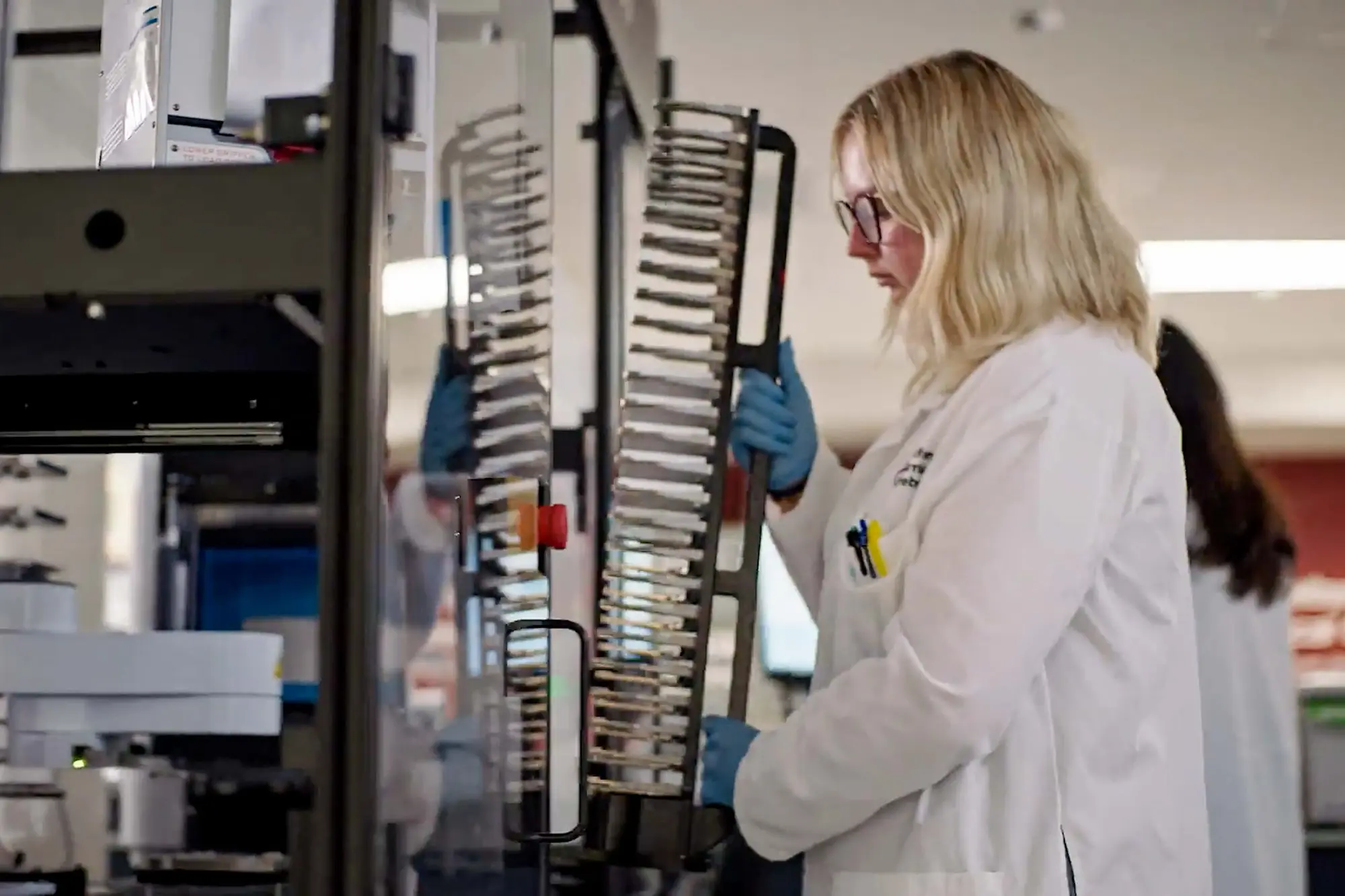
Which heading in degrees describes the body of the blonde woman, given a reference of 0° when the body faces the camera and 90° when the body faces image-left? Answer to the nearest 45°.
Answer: approximately 90°

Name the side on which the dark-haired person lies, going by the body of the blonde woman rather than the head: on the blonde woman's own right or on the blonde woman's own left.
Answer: on the blonde woman's own right

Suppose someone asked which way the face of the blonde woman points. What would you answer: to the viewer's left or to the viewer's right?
to the viewer's left

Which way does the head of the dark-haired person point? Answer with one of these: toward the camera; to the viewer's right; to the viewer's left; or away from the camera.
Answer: away from the camera
